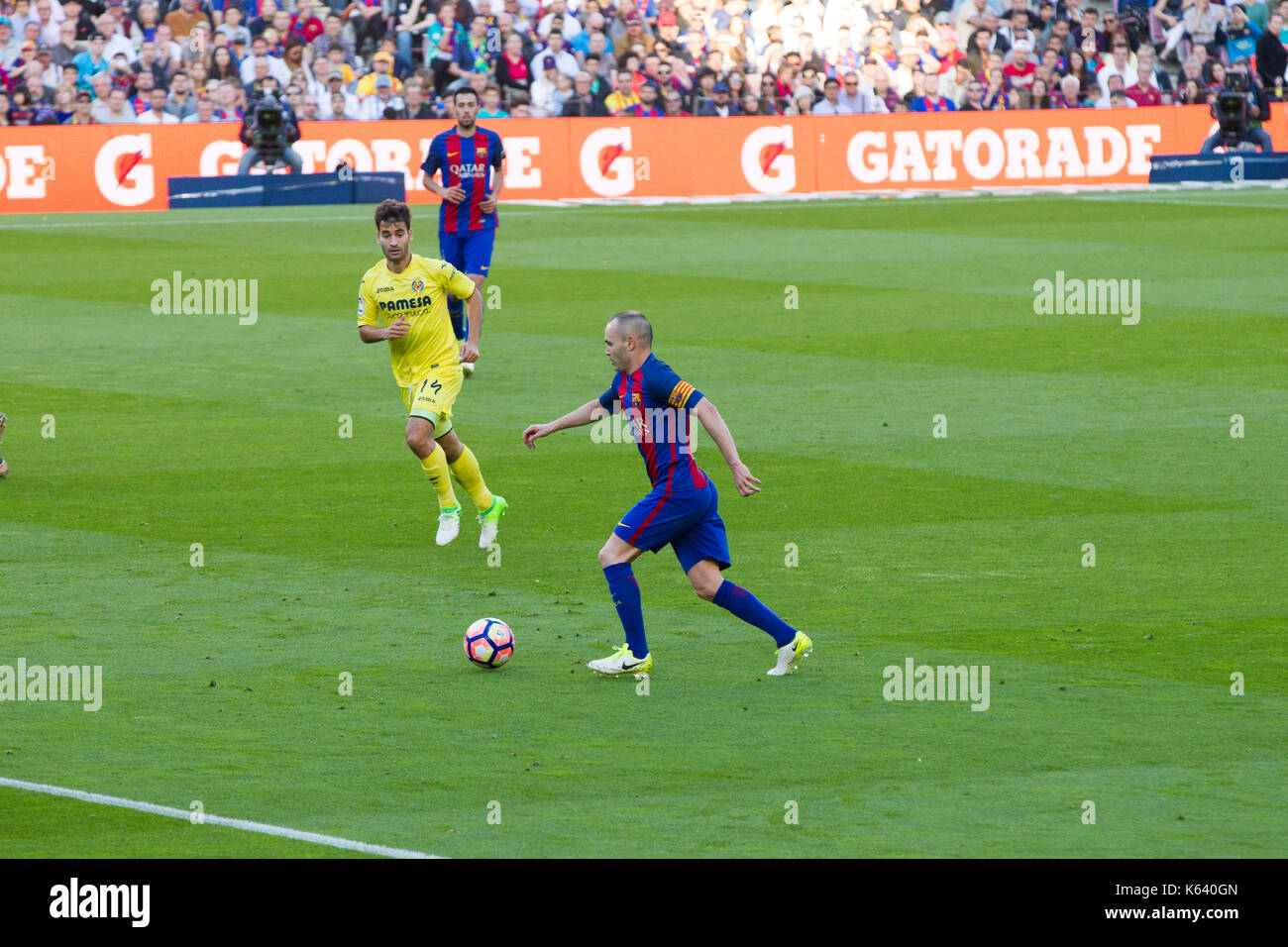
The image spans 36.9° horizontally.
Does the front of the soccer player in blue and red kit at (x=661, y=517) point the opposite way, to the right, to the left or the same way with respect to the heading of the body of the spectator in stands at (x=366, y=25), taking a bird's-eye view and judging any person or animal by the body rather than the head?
to the right

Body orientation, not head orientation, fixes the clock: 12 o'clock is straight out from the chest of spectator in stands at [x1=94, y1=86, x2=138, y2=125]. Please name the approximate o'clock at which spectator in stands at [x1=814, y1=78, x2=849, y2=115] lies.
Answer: spectator in stands at [x1=814, y1=78, x2=849, y2=115] is roughly at 9 o'clock from spectator in stands at [x1=94, y1=86, x2=138, y2=125].

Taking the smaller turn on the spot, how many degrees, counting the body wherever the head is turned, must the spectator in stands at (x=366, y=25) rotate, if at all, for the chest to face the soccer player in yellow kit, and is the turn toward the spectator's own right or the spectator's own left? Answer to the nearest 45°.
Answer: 0° — they already face them

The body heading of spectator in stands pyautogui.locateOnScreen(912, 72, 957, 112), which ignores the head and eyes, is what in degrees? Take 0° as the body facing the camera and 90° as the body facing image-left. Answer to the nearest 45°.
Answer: approximately 0°

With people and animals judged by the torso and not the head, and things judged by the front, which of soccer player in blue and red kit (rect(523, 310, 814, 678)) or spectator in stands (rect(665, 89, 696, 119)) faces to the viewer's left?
the soccer player in blue and red kit

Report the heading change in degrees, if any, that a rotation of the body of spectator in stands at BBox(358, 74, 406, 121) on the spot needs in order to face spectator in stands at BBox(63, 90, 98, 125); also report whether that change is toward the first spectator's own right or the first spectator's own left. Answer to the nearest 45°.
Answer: approximately 90° to the first spectator's own right

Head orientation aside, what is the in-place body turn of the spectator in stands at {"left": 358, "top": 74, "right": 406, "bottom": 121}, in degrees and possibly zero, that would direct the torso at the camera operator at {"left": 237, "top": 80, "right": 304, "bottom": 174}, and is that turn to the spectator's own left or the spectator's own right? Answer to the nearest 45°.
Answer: approximately 45° to the spectator's own right
